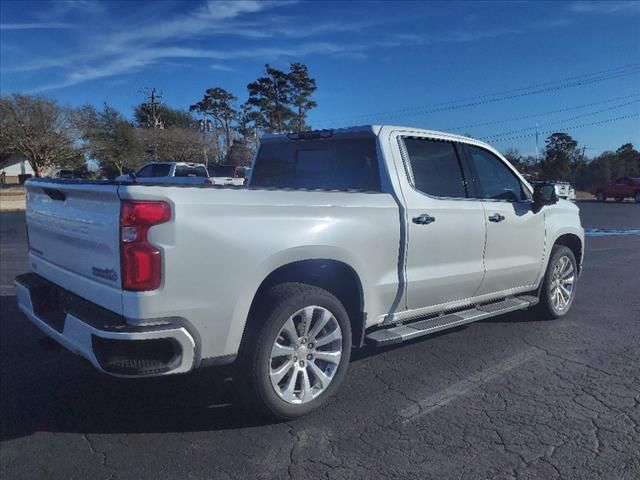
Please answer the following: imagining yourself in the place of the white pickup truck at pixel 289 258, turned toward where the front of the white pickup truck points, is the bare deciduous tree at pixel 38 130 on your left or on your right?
on your left

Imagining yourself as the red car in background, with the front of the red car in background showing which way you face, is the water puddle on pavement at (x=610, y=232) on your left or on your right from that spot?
on your left

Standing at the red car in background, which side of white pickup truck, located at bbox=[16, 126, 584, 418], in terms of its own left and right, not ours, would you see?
front

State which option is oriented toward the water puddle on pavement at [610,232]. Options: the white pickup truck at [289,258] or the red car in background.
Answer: the white pickup truck

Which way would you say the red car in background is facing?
to the viewer's left

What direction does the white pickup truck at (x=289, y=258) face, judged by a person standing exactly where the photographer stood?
facing away from the viewer and to the right of the viewer

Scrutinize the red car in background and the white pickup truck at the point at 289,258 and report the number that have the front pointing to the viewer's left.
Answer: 1

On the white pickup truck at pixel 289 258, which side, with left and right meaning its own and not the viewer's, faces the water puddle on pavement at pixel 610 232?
front
